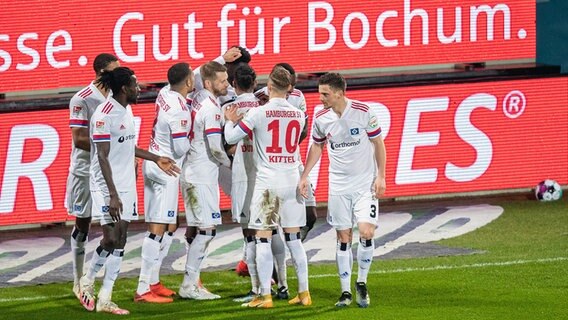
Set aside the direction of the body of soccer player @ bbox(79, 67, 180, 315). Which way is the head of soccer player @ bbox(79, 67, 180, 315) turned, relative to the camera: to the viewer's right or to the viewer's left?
to the viewer's right

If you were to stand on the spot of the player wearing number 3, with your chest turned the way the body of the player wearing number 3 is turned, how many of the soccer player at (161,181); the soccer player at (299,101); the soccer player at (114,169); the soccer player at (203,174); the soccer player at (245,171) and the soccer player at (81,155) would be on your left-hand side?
0

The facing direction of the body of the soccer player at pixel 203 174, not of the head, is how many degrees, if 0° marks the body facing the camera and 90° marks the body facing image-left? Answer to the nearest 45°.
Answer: approximately 270°

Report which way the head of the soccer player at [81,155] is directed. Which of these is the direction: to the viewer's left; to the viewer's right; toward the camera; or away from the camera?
to the viewer's right

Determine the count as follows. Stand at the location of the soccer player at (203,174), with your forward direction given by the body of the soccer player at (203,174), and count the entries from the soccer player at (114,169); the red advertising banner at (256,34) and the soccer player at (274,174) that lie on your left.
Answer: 1

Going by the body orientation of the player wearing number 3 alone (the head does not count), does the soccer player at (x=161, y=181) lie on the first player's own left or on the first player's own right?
on the first player's own right

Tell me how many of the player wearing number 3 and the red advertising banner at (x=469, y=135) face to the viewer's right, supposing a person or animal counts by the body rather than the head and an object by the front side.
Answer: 0

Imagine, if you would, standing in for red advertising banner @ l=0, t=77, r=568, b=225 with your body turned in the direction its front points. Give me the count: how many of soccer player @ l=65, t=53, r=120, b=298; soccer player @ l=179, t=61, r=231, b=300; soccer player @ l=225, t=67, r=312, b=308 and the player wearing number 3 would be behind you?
0

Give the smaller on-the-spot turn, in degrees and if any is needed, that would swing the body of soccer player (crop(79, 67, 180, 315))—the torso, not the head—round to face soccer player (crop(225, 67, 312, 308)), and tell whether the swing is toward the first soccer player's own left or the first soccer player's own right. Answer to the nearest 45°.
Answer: approximately 45° to the first soccer player's own left

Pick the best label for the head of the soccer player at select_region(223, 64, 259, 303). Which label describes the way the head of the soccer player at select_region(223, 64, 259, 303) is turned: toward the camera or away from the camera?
away from the camera

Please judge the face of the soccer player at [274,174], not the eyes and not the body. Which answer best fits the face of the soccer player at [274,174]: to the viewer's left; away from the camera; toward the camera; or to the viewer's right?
away from the camera

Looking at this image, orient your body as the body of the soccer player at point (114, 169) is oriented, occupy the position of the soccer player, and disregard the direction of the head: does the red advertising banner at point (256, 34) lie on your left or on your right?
on your left

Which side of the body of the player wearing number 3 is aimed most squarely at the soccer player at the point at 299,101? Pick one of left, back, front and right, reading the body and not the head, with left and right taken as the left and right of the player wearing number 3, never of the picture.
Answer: right

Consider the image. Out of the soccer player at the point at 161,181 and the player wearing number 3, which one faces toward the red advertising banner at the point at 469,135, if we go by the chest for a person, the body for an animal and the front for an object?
the soccer player
